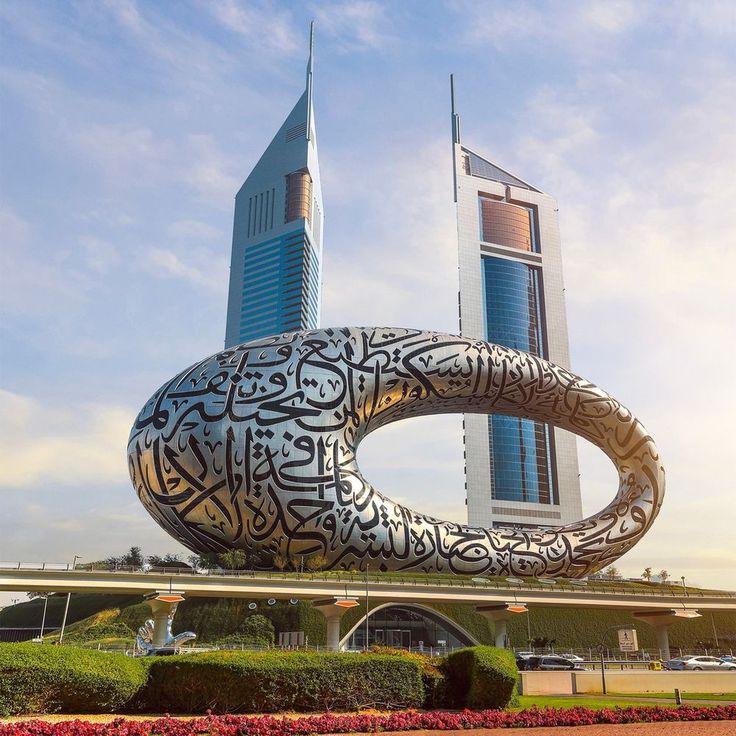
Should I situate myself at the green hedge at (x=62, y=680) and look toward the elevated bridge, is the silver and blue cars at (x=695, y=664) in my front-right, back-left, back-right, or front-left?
front-right

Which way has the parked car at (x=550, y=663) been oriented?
to the viewer's right

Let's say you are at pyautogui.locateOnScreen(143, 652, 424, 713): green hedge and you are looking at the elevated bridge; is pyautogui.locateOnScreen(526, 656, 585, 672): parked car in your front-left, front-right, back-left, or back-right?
front-right

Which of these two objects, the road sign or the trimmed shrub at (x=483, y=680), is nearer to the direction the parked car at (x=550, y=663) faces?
the road sign

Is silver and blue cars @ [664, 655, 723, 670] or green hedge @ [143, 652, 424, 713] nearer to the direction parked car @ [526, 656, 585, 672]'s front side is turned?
the silver and blue cars

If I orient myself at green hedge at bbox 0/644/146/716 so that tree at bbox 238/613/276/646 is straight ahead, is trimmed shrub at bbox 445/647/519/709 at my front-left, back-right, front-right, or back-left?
front-right

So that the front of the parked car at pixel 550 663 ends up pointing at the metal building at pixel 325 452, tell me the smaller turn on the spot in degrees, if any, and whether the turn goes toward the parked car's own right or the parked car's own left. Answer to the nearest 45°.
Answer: approximately 135° to the parked car's own left
